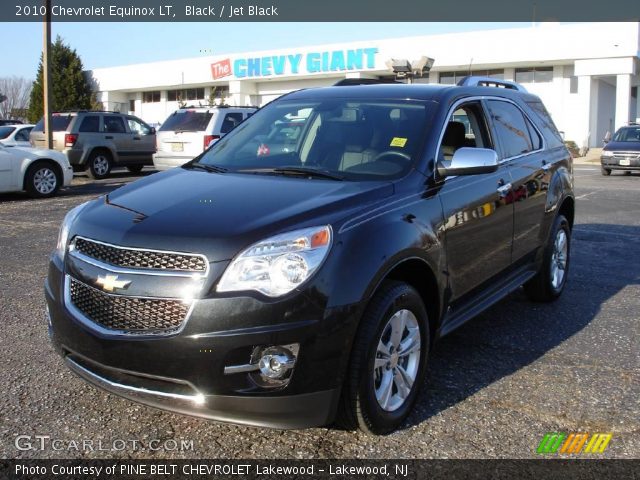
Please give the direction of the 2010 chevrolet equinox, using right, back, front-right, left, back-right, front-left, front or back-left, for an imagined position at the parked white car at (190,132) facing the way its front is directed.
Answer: back-right

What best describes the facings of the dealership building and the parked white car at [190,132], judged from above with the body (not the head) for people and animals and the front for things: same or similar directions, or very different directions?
very different directions

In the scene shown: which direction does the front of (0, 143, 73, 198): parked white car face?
to the viewer's right

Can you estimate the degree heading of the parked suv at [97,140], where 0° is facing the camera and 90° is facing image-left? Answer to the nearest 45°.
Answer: approximately 225°

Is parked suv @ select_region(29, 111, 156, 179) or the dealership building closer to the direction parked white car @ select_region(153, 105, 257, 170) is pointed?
the dealership building

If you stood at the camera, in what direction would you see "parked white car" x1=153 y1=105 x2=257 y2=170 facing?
facing away from the viewer and to the right of the viewer

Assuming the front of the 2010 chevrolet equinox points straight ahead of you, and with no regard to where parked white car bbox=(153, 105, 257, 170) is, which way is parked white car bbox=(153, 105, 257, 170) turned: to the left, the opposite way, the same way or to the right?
the opposite way

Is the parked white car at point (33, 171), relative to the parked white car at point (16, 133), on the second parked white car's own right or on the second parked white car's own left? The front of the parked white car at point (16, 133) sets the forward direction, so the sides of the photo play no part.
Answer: on the second parked white car's own right

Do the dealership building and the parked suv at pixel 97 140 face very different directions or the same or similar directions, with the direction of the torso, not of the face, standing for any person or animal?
very different directions
